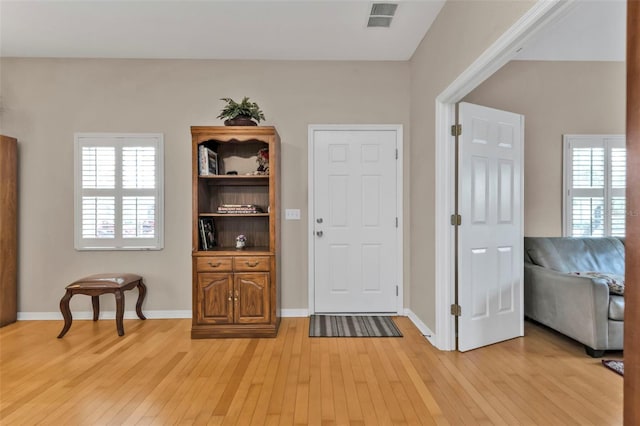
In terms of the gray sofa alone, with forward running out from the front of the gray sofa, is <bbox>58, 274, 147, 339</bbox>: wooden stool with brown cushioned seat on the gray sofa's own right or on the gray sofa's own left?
on the gray sofa's own right

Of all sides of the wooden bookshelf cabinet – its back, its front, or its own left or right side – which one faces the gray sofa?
left

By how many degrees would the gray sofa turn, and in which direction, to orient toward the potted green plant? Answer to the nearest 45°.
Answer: approximately 90° to its right

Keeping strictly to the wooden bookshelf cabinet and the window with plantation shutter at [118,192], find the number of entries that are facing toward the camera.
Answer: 2

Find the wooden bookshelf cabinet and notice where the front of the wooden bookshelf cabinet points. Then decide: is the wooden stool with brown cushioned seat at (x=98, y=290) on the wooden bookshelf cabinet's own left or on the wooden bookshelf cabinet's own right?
on the wooden bookshelf cabinet's own right

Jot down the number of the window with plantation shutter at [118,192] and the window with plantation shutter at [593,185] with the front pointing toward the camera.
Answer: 2

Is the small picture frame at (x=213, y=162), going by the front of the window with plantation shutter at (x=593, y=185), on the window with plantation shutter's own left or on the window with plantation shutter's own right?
on the window with plantation shutter's own right
